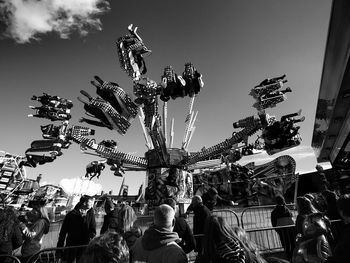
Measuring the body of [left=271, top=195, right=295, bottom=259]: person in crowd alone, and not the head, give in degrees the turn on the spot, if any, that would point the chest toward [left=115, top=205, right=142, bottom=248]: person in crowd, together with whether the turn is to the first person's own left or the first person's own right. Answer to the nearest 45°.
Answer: approximately 135° to the first person's own left

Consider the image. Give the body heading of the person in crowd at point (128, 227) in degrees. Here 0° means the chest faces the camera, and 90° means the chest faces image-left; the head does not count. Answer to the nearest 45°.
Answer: approximately 180°

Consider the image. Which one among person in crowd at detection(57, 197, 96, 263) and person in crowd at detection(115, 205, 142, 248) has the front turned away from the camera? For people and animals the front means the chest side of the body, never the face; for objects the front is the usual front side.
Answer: person in crowd at detection(115, 205, 142, 248)

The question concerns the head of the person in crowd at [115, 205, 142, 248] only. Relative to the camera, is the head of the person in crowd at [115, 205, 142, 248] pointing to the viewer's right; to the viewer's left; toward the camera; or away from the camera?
away from the camera

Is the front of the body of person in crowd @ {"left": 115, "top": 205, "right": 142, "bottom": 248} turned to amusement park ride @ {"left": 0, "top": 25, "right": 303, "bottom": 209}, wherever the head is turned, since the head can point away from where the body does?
yes

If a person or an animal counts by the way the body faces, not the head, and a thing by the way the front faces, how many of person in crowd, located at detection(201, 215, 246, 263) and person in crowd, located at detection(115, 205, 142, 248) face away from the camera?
2

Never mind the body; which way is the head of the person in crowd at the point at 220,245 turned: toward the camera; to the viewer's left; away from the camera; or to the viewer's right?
away from the camera

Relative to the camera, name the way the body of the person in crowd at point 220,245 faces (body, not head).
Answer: away from the camera

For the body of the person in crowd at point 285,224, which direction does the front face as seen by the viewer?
away from the camera

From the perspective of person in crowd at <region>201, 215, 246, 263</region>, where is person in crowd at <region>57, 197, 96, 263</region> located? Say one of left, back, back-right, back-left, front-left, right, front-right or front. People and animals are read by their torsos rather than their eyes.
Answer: front-left

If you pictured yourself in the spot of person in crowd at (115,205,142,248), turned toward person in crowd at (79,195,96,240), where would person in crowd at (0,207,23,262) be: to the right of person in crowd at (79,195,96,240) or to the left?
left
